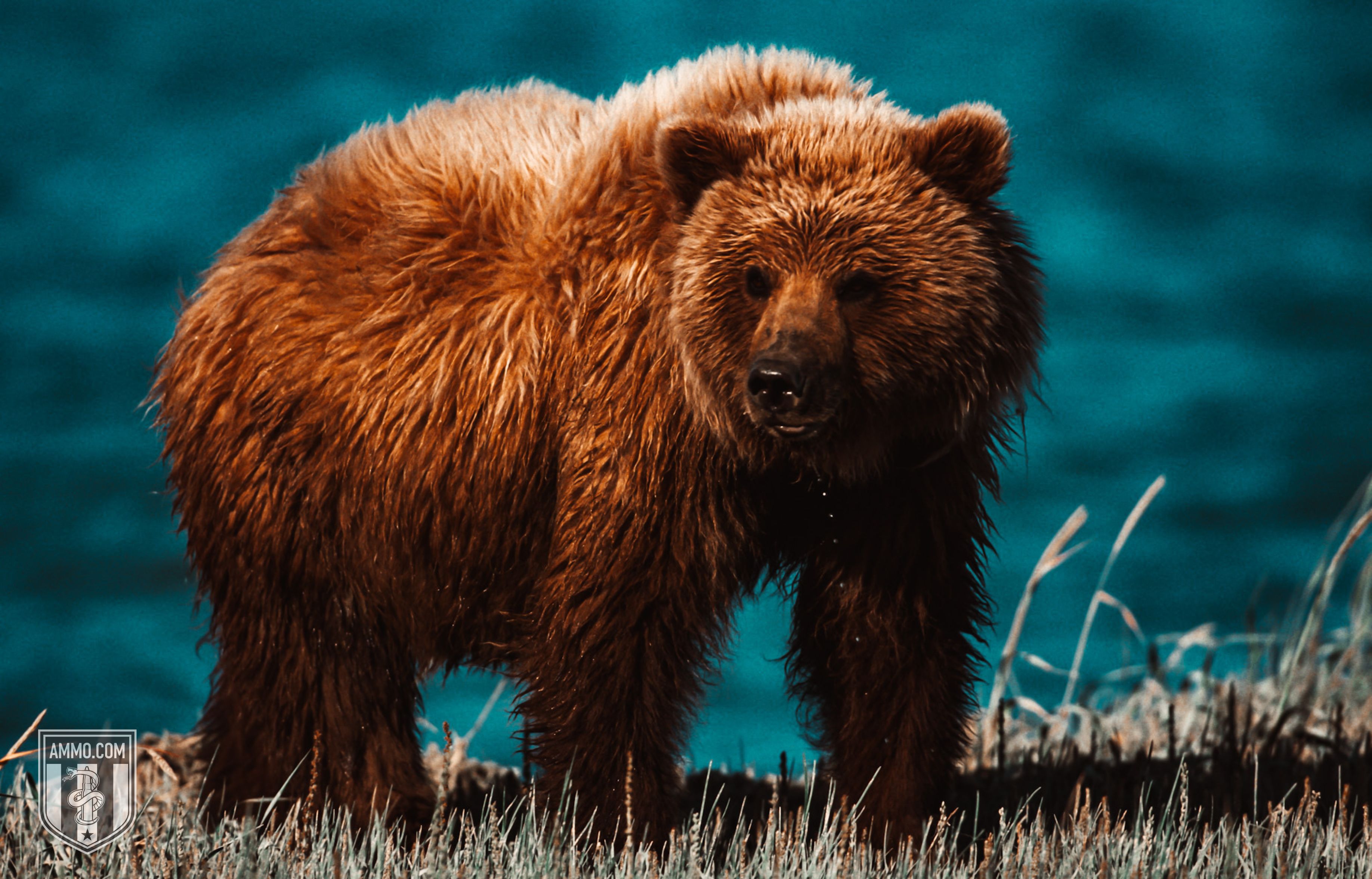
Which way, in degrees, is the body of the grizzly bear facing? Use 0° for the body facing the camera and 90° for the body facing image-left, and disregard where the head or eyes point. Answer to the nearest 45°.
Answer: approximately 315°
